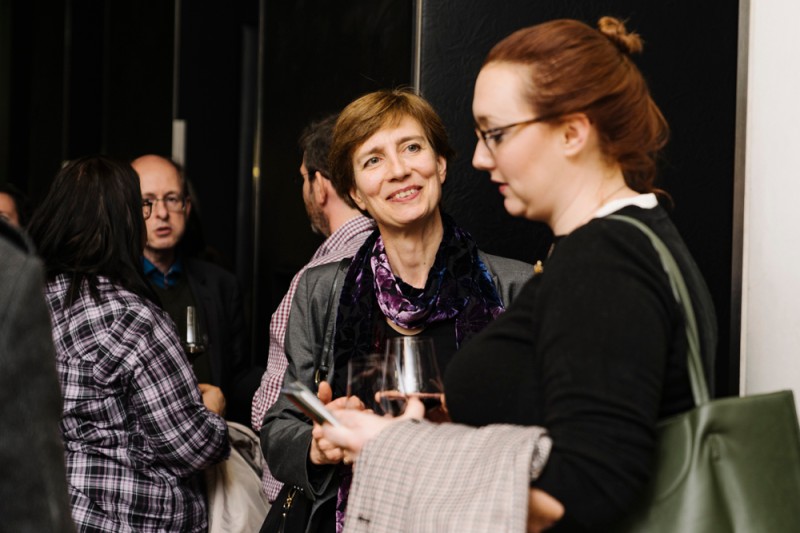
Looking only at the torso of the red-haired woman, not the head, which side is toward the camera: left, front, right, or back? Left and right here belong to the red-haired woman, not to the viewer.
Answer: left

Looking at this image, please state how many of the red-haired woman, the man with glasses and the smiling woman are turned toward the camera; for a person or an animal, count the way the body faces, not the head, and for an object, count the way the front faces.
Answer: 2

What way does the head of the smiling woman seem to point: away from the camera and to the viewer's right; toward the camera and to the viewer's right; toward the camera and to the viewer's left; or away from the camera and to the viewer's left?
toward the camera and to the viewer's right

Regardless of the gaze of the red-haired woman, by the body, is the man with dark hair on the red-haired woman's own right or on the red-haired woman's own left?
on the red-haired woman's own right

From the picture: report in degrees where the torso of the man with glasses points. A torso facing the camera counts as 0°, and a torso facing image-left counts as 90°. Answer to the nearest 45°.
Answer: approximately 0°

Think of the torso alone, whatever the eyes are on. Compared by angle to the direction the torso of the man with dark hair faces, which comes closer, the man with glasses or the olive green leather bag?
the man with glasses

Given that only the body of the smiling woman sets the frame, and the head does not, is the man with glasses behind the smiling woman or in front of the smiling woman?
behind

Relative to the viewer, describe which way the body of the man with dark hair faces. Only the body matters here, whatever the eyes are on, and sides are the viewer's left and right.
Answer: facing away from the viewer and to the left of the viewer

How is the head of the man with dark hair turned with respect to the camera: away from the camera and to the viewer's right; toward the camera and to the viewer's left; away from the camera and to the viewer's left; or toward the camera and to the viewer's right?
away from the camera and to the viewer's left

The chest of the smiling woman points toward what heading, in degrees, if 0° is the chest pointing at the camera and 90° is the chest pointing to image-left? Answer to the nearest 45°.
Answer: approximately 0°

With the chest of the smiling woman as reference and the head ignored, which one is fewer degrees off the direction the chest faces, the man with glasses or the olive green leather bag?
the olive green leather bag

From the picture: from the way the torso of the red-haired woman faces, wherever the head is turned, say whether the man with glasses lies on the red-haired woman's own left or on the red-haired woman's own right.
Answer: on the red-haired woman's own right
